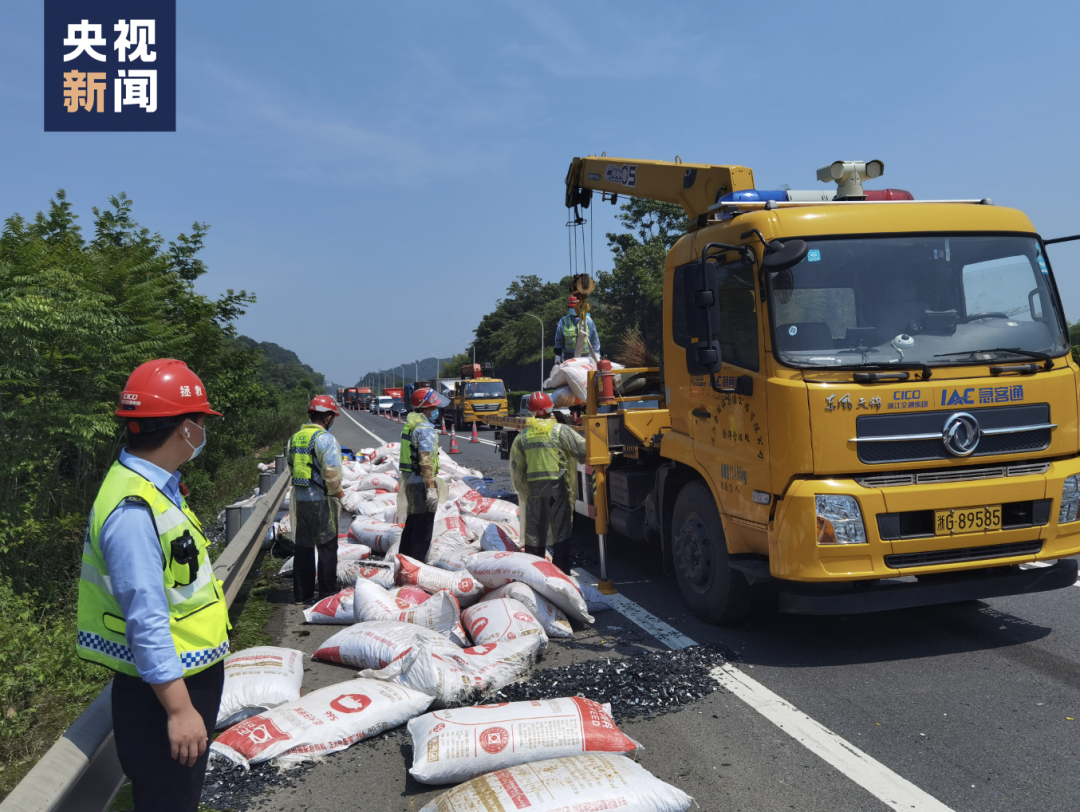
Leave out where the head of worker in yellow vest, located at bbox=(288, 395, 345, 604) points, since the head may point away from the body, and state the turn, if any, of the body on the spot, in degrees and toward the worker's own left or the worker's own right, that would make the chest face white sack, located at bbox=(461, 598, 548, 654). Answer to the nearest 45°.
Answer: approximately 90° to the worker's own right

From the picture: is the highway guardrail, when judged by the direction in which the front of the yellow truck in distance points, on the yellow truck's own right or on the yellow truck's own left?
on the yellow truck's own right

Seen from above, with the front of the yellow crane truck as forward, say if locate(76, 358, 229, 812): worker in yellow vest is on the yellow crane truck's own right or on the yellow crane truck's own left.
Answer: on the yellow crane truck's own right

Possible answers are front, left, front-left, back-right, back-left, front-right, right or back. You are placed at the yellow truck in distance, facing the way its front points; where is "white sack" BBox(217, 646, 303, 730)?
front-right

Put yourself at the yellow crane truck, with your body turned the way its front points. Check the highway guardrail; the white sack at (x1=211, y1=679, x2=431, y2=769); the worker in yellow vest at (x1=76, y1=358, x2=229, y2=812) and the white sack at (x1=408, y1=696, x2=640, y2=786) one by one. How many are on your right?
4

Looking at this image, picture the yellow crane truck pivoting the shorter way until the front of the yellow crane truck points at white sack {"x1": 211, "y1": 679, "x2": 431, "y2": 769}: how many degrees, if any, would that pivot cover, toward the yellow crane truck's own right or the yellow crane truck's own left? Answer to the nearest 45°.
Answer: approximately 90° to the yellow crane truck's own right

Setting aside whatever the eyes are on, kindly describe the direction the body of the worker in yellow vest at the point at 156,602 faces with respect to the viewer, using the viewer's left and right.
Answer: facing to the right of the viewer

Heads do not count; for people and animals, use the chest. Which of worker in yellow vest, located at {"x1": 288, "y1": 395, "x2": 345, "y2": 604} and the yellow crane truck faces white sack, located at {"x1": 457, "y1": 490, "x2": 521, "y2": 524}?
the worker in yellow vest
